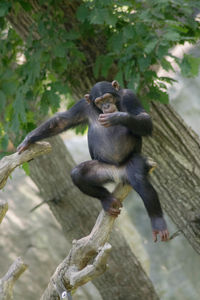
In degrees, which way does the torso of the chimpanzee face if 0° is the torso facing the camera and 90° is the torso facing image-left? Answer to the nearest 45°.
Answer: approximately 0°

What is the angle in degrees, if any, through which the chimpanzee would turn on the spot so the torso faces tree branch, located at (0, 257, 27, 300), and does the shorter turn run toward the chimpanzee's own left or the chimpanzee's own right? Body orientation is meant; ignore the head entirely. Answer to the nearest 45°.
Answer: approximately 45° to the chimpanzee's own right

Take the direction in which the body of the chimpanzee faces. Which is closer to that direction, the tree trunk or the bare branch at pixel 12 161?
the bare branch

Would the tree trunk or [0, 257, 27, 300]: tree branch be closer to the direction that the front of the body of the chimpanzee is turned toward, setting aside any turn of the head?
the tree branch

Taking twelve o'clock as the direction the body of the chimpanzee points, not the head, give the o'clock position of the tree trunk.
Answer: The tree trunk is roughly at 7 o'clock from the chimpanzee.

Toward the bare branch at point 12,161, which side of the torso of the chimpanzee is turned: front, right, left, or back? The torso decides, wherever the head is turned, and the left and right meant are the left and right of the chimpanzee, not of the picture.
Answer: right
